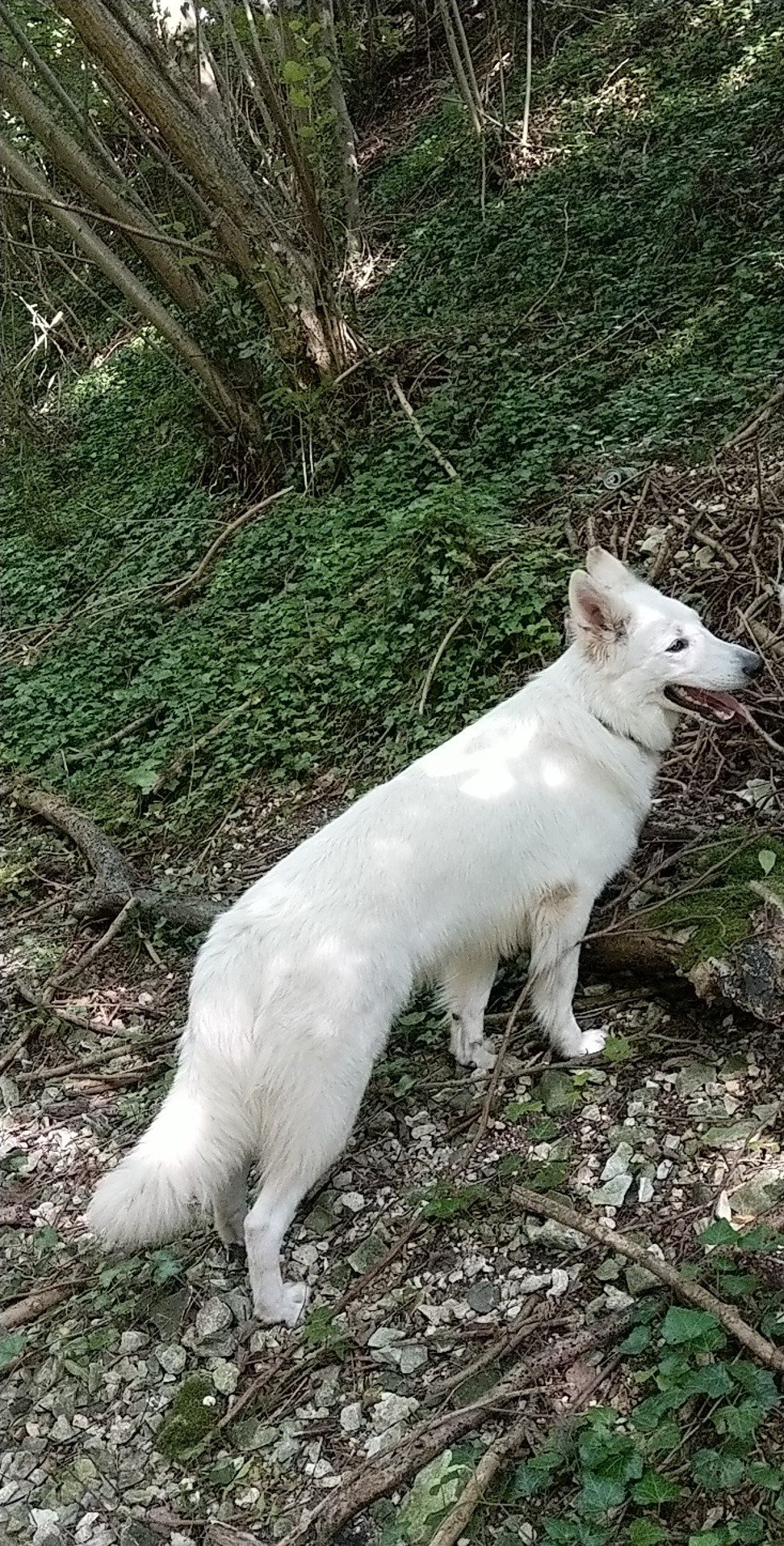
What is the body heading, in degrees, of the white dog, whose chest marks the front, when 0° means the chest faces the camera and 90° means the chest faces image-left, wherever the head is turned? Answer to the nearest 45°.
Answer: approximately 225°

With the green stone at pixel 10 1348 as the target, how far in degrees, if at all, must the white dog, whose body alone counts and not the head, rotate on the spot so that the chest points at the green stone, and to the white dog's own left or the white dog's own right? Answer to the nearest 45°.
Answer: approximately 135° to the white dog's own left

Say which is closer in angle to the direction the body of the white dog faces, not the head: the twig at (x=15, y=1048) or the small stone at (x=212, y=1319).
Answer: the twig

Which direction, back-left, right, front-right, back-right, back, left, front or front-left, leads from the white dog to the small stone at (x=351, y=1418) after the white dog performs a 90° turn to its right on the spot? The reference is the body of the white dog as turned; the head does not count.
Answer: right

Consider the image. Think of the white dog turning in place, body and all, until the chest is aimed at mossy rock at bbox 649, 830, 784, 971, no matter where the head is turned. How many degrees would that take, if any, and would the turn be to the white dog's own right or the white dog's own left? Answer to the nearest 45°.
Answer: approximately 45° to the white dog's own right

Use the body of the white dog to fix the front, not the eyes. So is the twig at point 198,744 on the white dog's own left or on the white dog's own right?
on the white dog's own left

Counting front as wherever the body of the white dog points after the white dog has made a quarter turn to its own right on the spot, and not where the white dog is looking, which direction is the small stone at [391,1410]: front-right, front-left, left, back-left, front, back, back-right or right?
right

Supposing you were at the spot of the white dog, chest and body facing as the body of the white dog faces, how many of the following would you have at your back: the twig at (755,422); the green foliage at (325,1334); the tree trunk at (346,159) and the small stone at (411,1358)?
2

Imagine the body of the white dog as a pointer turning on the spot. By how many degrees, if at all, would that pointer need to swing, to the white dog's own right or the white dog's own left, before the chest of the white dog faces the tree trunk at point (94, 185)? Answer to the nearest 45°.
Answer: approximately 45° to the white dog's own left
